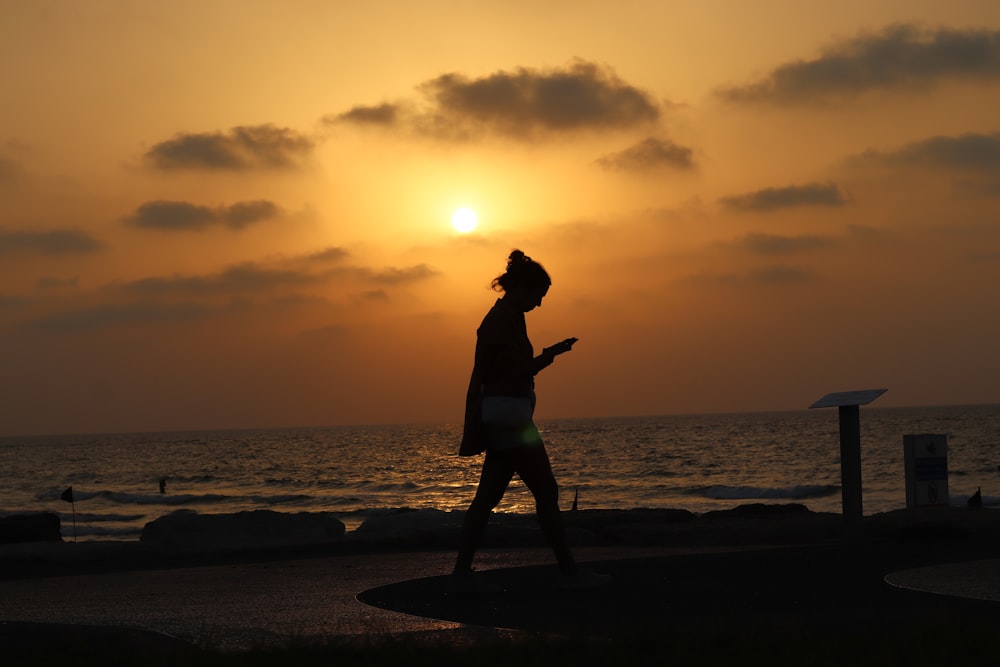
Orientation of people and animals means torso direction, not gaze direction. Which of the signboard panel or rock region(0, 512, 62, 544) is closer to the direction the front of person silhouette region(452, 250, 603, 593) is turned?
the signboard panel

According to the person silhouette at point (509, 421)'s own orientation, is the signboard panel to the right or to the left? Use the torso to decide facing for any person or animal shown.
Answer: on its left

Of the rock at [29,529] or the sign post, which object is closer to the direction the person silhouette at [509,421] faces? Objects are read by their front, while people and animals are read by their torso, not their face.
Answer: the sign post

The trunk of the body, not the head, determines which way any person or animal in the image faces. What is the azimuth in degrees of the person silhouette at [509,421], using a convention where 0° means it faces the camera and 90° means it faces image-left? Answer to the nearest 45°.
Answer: approximately 270°

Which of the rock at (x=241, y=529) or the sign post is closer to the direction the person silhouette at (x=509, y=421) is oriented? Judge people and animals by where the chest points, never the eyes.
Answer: the sign post

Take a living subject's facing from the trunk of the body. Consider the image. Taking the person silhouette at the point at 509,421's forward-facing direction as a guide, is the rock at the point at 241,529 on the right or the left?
on its left

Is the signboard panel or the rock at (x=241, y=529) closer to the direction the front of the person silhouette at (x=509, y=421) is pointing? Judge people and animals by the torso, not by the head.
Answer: the signboard panel

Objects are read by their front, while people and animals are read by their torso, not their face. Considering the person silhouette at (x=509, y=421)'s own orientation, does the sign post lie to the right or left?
on its left

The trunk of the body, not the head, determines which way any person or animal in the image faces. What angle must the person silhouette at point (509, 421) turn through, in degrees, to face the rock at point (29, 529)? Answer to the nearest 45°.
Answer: approximately 135° to its left
